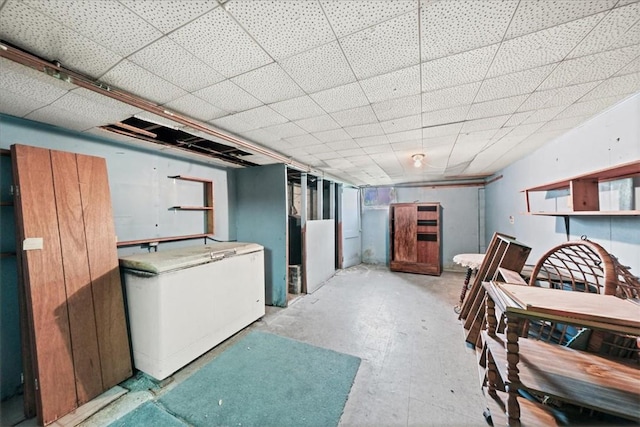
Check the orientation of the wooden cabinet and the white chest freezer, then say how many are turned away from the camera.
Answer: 0

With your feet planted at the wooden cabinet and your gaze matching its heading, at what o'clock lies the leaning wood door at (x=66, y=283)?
The leaning wood door is roughly at 1 o'clock from the wooden cabinet.

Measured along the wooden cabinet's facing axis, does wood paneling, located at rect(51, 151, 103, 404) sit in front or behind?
in front

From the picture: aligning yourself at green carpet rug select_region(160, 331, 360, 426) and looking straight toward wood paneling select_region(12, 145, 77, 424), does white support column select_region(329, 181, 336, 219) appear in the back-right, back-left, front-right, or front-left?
back-right

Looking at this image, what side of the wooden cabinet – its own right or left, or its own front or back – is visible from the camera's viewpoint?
front

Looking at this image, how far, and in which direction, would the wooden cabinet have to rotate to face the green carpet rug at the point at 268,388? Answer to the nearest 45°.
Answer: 0° — it already faces it

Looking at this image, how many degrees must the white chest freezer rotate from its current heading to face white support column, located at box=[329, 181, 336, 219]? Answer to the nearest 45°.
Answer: approximately 90° to its left

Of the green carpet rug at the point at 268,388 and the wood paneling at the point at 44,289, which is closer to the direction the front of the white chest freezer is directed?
the green carpet rug

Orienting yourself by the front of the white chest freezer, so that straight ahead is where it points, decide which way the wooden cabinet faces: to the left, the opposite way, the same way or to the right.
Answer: to the right

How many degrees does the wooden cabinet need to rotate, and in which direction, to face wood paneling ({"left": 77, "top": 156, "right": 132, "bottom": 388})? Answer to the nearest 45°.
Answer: approximately 45° to its right

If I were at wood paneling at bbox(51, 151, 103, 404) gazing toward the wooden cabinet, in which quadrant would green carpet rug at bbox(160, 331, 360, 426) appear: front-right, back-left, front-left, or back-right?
front-right

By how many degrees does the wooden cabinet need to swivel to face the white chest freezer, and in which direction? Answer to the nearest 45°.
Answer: approximately 45° to its right

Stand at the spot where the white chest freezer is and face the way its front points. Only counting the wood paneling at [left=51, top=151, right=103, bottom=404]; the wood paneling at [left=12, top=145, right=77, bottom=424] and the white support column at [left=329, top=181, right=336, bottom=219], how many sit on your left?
1

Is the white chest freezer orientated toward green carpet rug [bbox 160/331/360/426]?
yes
